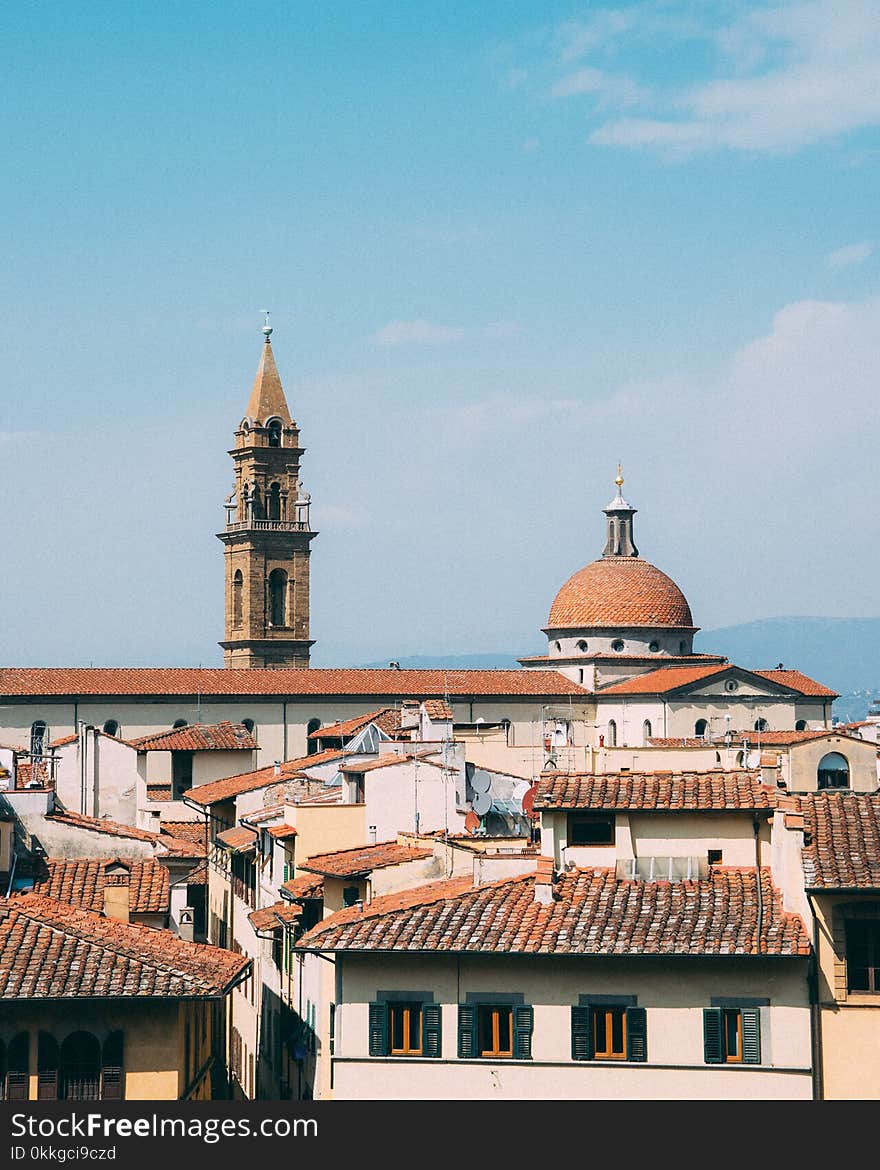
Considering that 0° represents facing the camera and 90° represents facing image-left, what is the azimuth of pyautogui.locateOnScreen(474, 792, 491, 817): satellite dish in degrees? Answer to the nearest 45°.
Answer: approximately 45°

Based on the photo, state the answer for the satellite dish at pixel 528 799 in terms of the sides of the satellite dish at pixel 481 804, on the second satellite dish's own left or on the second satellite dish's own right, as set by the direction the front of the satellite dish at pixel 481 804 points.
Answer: on the second satellite dish's own left
